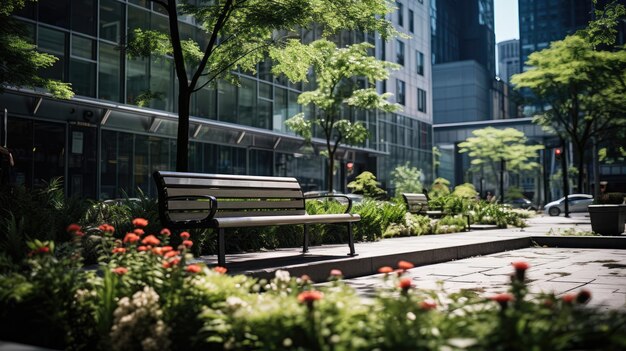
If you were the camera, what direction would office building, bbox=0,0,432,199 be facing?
facing the viewer and to the right of the viewer

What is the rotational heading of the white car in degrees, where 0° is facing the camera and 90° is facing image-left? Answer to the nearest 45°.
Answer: approximately 90°

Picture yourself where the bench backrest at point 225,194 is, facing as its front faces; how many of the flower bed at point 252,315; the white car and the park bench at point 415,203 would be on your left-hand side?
2

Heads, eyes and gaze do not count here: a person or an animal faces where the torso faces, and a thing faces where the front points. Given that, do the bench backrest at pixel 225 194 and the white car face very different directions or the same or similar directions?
very different directions

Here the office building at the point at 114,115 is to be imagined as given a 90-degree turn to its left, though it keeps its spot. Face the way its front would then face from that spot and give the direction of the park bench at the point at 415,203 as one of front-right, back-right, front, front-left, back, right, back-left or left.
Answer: right

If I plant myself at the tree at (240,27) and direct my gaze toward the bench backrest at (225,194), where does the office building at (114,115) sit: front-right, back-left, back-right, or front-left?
back-right

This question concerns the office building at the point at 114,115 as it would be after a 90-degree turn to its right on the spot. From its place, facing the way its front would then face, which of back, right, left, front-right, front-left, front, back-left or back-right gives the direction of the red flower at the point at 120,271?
front-left

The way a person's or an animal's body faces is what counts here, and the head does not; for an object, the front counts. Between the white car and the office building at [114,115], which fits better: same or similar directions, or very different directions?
very different directions

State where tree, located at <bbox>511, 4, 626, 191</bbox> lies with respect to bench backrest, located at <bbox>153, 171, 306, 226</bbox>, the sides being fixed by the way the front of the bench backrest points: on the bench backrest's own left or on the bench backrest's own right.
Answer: on the bench backrest's own left

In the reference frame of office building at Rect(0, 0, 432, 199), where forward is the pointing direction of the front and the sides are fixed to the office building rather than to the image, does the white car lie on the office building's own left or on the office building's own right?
on the office building's own left

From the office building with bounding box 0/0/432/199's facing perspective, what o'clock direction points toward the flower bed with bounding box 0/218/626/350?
The flower bed is roughly at 1 o'clock from the office building.

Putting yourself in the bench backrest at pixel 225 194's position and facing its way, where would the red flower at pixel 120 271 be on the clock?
The red flower is roughly at 2 o'clock from the bench backrest.

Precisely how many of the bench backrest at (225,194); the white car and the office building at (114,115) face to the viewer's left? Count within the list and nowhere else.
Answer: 1

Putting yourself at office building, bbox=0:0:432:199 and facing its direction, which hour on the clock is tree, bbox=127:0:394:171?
The tree is roughly at 1 o'clock from the office building.

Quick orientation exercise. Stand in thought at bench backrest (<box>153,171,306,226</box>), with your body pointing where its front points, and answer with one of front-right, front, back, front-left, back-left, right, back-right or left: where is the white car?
left
